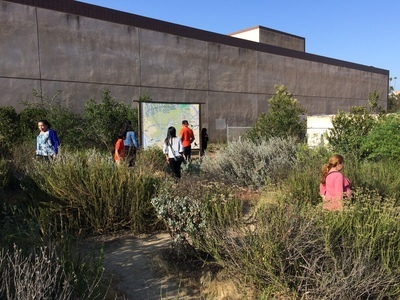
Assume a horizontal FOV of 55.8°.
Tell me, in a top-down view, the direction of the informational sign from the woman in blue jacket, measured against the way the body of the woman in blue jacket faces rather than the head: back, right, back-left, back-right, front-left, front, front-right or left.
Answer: back

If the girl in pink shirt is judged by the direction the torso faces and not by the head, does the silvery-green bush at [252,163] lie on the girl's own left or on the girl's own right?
on the girl's own left

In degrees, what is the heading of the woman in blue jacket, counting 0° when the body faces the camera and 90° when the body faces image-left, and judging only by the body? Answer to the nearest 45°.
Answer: approximately 45°

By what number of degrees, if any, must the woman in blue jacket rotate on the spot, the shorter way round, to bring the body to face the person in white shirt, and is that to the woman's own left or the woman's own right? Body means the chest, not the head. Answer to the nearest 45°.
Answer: approximately 135° to the woman's own left

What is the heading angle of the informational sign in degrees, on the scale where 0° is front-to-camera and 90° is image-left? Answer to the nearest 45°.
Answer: approximately 0°

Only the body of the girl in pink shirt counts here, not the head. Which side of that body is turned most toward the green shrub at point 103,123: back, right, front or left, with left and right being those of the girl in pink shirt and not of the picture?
left

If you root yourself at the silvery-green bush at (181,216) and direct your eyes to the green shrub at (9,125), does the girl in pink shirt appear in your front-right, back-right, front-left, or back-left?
back-right

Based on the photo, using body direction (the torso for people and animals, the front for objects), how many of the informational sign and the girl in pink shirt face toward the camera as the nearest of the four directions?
1

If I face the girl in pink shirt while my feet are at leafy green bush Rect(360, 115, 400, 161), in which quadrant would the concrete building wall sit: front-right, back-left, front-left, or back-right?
back-right

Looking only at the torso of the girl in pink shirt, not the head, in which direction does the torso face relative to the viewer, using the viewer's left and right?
facing away from the viewer and to the right of the viewer

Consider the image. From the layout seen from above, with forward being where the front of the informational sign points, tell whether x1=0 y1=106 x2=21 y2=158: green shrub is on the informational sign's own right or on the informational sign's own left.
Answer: on the informational sign's own right

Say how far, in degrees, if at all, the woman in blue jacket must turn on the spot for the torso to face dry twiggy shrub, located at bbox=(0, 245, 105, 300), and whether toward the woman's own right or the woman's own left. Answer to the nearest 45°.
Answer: approximately 45° to the woman's own left

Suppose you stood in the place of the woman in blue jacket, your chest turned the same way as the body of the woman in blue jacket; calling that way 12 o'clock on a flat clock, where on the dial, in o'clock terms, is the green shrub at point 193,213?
The green shrub is roughly at 10 o'clock from the woman in blue jacket.

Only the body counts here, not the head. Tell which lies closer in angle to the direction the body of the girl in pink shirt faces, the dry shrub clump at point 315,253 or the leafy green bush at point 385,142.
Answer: the leafy green bush
